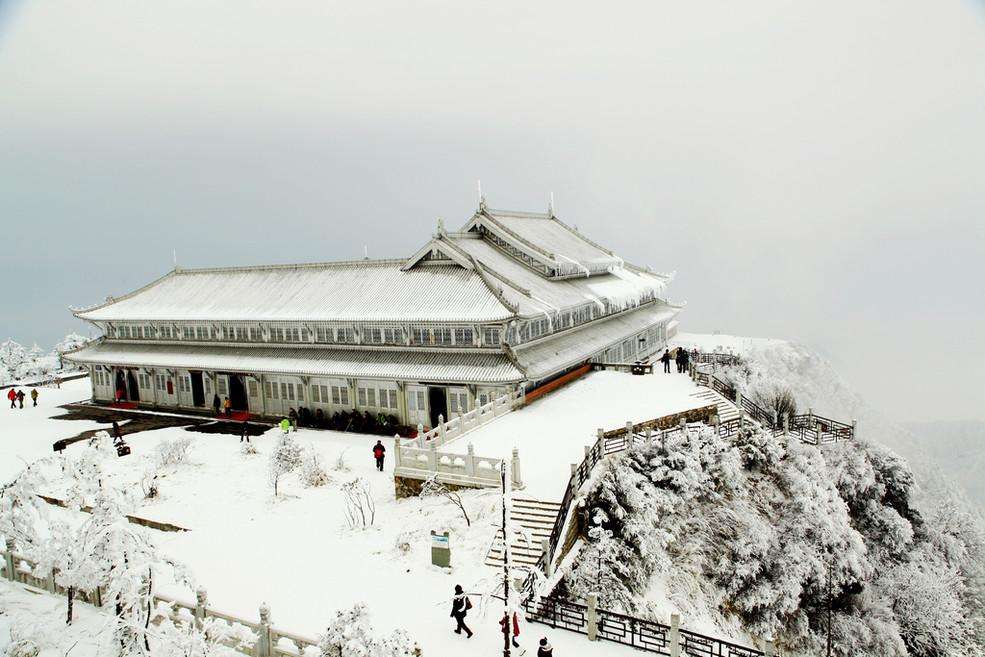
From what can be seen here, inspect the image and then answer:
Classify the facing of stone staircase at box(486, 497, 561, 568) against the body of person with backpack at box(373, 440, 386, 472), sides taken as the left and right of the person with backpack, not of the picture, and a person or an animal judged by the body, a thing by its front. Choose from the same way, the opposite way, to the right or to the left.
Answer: the opposite way

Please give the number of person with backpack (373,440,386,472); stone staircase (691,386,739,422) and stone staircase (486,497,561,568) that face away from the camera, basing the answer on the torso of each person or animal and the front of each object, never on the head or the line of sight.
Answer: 1

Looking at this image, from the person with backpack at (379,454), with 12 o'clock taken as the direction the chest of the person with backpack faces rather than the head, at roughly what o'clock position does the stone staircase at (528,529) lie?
The stone staircase is roughly at 5 o'clock from the person with backpack.

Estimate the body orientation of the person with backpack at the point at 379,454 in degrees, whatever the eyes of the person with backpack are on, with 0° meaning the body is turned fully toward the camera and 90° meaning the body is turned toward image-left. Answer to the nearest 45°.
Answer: approximately 180°

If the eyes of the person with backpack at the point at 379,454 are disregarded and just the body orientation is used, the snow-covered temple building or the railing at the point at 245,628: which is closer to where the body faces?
the snow-covered temple building

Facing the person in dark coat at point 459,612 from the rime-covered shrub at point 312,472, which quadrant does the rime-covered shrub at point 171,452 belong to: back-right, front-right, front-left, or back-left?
back-right

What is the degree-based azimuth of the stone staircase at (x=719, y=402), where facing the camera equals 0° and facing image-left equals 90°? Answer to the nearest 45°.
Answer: approximately 315°

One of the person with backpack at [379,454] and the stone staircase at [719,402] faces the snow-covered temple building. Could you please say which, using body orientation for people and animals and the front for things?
the person with backpack

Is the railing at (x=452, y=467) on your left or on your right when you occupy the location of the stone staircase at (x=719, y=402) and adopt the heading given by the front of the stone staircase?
on your right

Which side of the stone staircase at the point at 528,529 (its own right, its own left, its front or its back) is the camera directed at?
front

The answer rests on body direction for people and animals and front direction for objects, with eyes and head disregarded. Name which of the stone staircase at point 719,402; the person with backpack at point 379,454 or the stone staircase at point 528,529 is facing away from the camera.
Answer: the person with backpack

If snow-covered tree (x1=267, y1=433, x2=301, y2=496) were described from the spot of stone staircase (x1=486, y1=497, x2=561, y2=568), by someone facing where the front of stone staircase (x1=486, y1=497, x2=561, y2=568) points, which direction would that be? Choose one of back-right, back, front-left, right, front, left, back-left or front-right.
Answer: back-right

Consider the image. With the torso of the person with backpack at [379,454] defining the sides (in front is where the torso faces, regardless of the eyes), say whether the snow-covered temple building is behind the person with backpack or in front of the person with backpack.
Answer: in front
